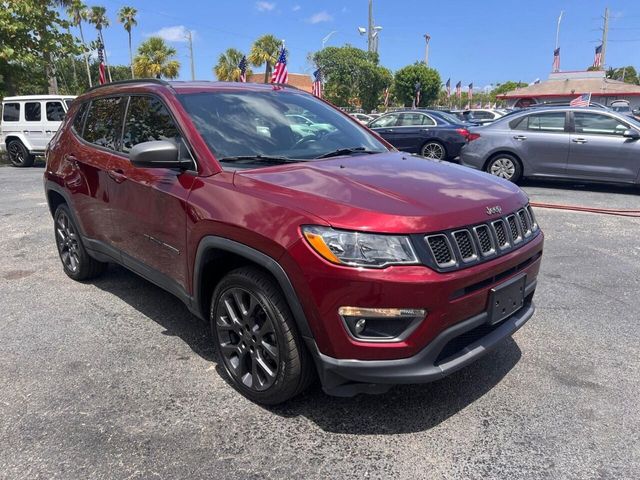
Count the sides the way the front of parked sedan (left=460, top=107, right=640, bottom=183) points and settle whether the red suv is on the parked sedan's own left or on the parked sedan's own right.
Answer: on the parked sedan's own right

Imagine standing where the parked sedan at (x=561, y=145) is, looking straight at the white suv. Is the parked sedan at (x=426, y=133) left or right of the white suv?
right

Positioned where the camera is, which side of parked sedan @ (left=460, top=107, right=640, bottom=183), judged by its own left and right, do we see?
right

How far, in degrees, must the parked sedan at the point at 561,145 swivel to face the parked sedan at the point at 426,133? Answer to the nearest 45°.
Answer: approximately 135° to its left

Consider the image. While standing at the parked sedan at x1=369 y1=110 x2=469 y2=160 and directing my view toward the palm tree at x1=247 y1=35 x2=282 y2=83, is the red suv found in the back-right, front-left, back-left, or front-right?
back-left

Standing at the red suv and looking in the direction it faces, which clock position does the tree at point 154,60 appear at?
The tree is roughly at 7 o'clock from the red suv.

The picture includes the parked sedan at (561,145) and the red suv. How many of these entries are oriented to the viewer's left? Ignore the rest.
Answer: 0

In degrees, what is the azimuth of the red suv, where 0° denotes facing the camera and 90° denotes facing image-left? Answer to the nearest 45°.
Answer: approximately 315°

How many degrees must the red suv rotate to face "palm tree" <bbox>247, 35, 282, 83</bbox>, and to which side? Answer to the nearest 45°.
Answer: approximately 135° to its left
